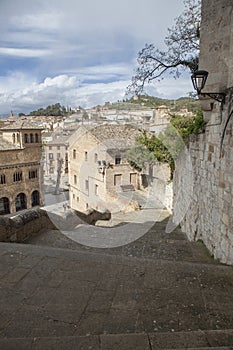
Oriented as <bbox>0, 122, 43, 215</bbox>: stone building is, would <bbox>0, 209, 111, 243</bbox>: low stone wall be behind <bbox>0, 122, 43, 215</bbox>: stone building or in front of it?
in front

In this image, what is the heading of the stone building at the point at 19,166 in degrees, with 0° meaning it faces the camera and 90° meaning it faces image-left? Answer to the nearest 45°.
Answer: approximately 315°

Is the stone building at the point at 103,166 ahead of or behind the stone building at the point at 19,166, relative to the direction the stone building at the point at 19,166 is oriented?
ahead
